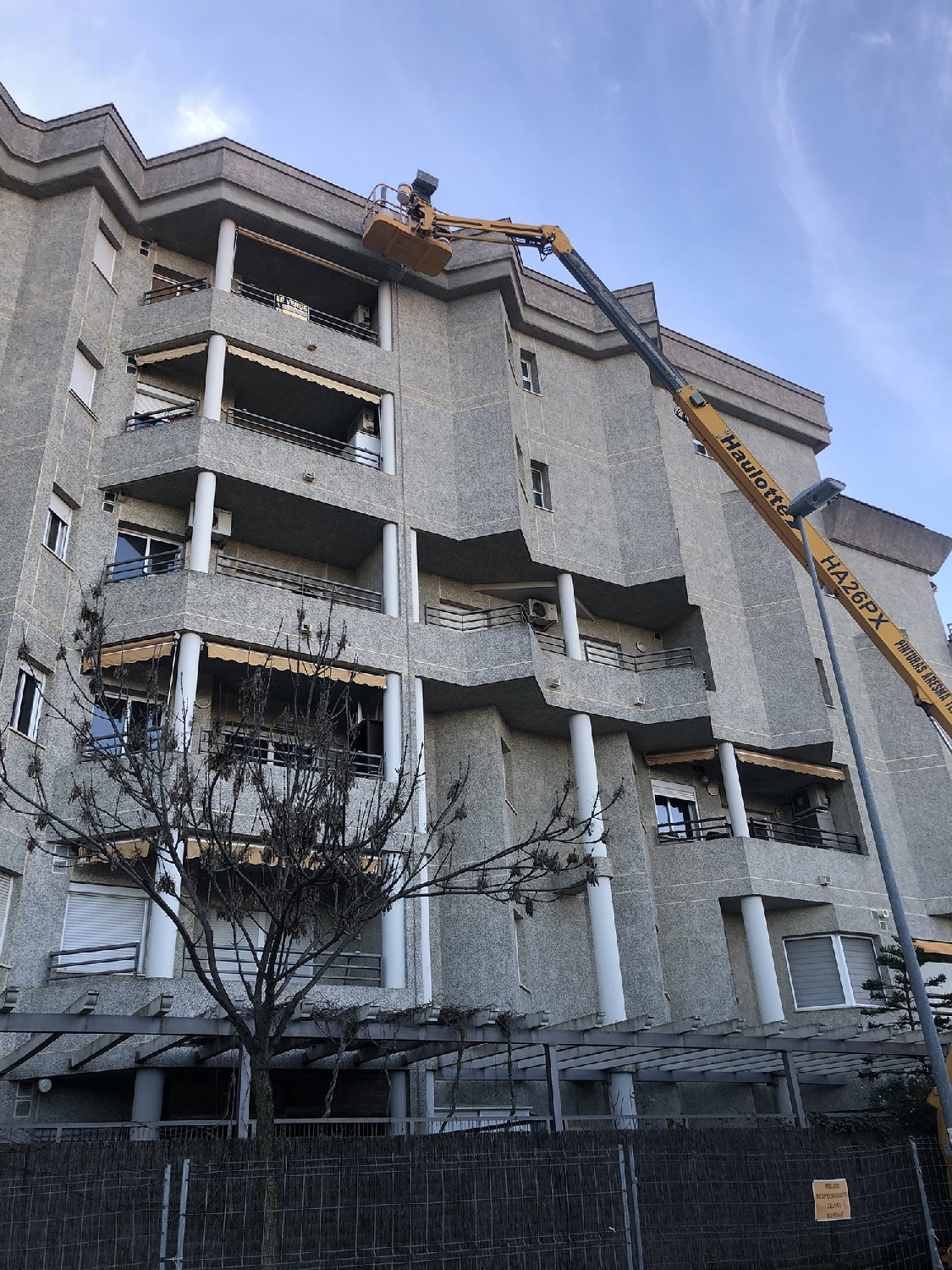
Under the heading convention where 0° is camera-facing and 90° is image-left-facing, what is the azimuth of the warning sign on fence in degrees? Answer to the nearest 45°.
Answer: approximately 0°

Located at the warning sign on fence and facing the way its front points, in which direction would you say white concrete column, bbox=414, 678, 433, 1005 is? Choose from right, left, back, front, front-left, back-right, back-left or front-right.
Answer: back-right

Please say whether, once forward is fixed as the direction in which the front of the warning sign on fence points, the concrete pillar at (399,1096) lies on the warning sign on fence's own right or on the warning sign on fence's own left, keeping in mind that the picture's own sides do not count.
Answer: on the warning sign on fence's own right
